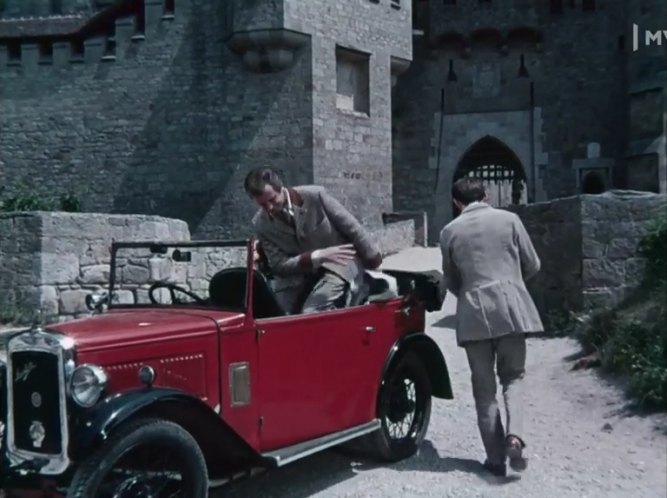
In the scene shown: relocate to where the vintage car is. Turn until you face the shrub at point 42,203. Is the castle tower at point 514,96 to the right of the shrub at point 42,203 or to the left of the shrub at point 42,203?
right

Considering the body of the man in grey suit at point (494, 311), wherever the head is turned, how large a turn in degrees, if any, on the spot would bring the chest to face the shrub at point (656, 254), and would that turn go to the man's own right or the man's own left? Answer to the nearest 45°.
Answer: approximately 45° to the man's own right

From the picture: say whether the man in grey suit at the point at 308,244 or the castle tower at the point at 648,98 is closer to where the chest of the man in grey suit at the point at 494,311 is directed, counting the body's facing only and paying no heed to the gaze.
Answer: the castle tower

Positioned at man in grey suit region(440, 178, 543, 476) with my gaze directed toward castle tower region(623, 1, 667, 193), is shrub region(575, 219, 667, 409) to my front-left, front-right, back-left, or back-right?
front-right

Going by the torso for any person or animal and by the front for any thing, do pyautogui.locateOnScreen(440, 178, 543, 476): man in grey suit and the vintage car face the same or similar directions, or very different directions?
very different directions

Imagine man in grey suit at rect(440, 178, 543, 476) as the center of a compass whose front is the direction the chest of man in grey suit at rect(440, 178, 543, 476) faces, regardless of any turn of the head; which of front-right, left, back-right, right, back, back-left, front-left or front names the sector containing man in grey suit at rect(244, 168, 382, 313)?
left

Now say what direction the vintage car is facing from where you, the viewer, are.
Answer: facing the viewer and to the left of the viewer

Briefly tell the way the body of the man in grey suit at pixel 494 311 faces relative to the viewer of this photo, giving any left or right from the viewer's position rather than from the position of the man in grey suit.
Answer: facing away from the viewer

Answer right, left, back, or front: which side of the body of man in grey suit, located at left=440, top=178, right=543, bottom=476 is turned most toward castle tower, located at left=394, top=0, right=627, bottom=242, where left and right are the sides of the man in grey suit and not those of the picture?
front

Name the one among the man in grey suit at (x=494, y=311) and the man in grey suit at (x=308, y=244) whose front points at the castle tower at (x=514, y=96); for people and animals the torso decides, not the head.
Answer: the man in grey suit at (x=494, y=311)
